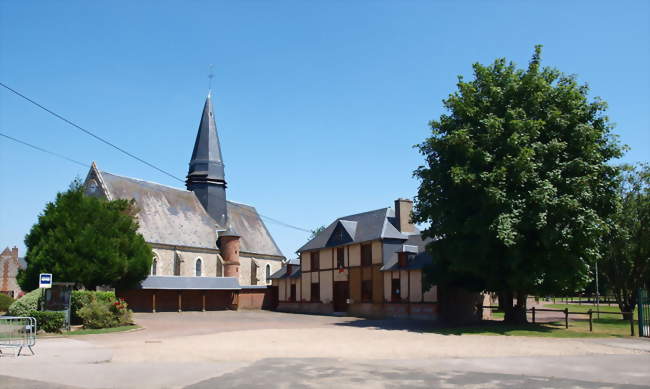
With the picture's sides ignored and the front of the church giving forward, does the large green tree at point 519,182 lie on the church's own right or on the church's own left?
on the church's own left

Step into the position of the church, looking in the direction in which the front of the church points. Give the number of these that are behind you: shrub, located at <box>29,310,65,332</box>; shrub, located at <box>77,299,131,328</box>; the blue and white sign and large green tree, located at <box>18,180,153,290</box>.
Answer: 0

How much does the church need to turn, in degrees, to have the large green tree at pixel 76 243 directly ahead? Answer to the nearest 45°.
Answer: approximately 45° to its left

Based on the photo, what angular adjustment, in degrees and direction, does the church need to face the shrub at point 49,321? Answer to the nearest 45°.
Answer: approximately 45° to its left

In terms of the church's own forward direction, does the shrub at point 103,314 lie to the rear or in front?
in front

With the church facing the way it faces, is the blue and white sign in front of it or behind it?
in front

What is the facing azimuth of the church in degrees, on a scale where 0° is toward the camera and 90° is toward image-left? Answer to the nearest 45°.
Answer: approximately 45°

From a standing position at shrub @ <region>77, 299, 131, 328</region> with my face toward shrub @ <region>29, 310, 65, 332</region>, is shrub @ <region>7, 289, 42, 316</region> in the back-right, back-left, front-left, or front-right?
front-right

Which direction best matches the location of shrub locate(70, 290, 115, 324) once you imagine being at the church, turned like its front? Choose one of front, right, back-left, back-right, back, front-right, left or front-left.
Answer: front-left

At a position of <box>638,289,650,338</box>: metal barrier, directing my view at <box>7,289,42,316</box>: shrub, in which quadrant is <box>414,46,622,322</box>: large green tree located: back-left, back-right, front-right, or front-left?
front-right

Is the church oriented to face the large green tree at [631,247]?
no

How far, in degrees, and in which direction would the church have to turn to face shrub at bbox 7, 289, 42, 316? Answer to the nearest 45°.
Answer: approximately 45° to its left
